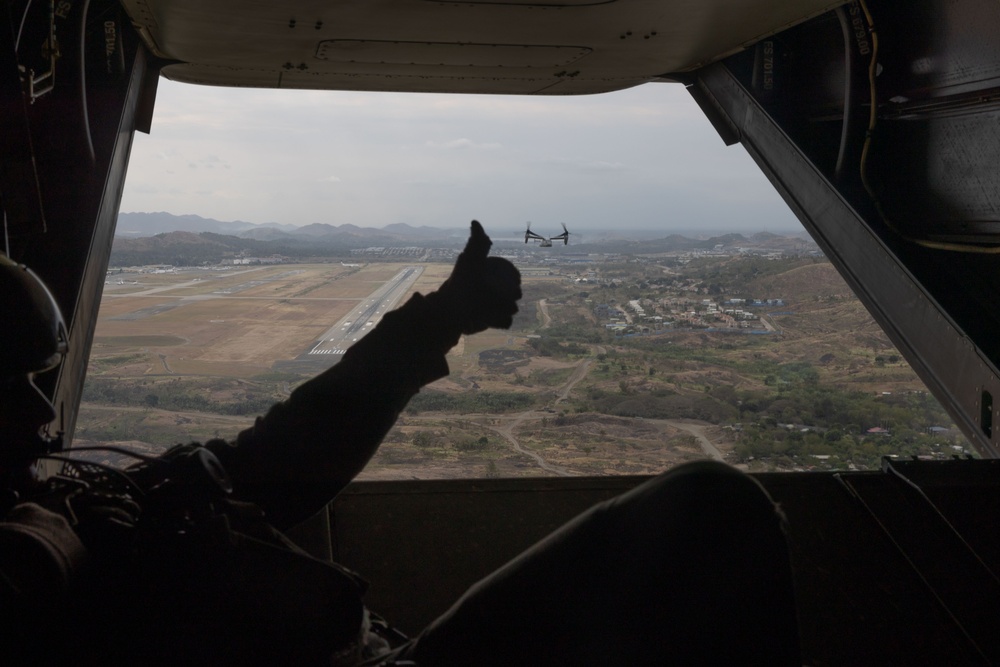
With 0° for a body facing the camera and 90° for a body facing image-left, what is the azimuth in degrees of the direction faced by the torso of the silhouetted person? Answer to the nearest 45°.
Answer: approximately 270°
